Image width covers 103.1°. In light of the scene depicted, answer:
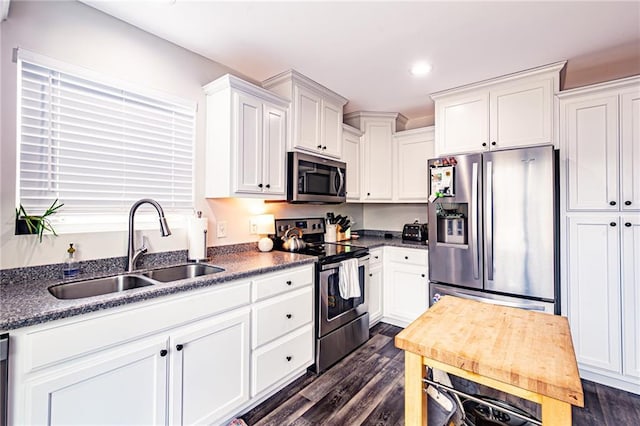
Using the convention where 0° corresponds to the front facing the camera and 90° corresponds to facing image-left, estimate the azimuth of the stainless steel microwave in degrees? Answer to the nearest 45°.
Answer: approximately 315°

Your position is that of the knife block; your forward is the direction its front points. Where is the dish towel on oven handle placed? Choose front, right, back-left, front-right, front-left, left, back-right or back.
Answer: front-right
